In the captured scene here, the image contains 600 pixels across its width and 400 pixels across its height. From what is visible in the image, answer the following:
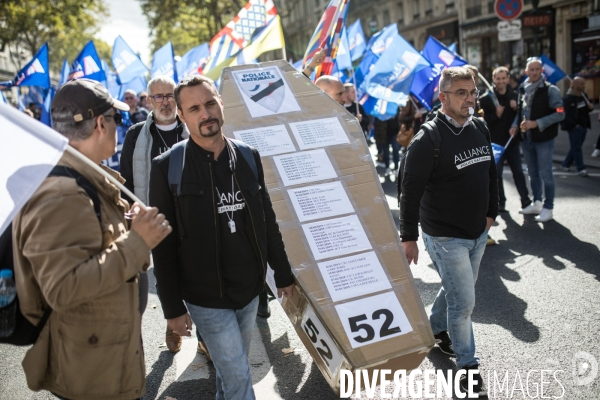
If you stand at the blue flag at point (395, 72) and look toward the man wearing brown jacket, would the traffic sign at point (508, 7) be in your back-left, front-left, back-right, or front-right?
back-left

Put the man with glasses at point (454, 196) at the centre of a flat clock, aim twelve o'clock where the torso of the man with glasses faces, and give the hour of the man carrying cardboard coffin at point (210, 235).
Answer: The man carrying cardboard coffin is roughly at 3 o'clock from the man with glasses.

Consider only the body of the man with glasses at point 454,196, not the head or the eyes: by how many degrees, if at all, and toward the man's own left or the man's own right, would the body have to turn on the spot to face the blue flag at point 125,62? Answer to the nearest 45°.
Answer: approximately 180°

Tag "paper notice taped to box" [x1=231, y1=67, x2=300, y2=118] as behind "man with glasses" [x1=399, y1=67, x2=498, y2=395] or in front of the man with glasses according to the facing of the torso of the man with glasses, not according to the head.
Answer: behind

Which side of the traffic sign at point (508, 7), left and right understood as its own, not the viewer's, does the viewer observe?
front

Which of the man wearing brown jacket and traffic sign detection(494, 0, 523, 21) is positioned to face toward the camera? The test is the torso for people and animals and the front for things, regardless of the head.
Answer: the traffic sign

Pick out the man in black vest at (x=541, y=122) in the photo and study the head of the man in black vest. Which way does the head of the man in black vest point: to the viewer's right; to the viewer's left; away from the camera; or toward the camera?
toward the camera

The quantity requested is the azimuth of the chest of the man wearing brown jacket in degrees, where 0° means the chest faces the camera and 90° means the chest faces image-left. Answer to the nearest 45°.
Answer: approximately 270°

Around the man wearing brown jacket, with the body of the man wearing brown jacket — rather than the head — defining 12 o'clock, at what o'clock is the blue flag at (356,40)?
The blue flag is roughly at 10 o'clock from the man wearing brown jacket.

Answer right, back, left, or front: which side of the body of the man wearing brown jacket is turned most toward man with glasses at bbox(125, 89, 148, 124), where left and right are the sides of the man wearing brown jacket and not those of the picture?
left

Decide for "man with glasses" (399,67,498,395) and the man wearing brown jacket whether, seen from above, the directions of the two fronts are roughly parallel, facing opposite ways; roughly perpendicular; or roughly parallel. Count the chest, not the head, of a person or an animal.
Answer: roughly perpendicular

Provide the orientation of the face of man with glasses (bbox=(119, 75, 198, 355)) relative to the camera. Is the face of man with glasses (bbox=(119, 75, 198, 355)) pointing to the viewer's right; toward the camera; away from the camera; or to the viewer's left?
toward the camera

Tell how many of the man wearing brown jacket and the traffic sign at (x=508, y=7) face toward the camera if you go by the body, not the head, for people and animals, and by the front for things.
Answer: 1
